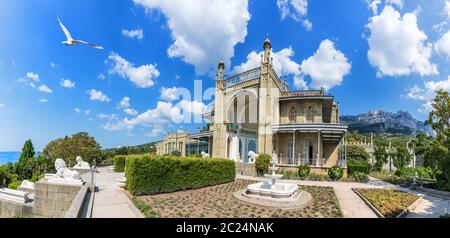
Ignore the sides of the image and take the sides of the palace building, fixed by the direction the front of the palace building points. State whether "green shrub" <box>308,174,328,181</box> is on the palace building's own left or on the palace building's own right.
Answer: on the palace building's own left

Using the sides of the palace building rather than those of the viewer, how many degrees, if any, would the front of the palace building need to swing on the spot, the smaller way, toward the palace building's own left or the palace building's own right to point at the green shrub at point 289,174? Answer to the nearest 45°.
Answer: approximately 45° to the palace building's own left

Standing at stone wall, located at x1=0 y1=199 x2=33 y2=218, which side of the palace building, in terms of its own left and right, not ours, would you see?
front

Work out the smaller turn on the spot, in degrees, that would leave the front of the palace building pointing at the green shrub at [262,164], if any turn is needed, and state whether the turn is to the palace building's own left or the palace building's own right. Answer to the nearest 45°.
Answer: approximately 45° to the palace building's own left

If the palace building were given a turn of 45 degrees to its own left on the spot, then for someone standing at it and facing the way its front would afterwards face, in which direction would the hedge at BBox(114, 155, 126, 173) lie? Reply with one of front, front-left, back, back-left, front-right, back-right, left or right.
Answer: right

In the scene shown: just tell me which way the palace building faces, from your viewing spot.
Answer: facing the viewer and to the left of the viewer

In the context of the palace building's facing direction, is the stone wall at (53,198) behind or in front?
in front

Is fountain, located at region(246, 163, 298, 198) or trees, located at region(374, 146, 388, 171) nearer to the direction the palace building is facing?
the fountain
